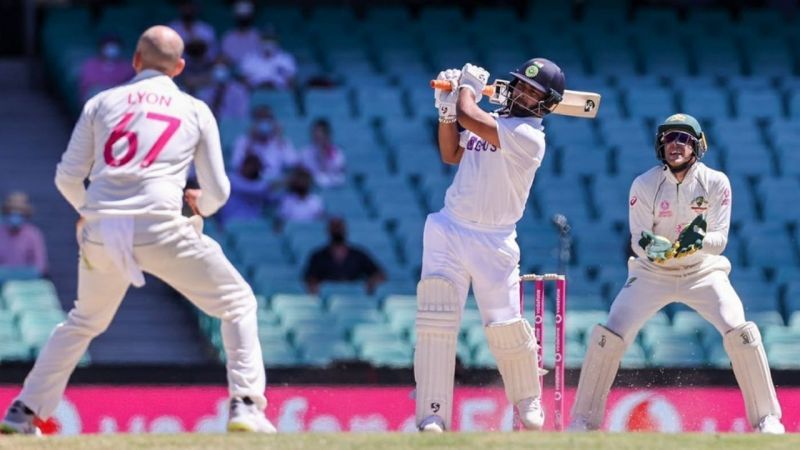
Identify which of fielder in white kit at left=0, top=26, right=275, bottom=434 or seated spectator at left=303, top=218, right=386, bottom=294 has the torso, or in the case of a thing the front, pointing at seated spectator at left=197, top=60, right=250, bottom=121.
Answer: the fielder in white kit

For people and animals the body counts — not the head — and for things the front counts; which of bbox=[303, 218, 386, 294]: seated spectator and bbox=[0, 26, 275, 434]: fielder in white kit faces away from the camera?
the fielder in white kit

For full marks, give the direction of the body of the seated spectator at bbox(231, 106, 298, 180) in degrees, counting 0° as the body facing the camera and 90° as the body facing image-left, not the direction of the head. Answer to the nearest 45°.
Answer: approximately 0°

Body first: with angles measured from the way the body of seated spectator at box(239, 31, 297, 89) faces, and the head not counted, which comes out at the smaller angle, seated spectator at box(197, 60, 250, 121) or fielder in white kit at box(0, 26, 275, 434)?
the fielder in white kit

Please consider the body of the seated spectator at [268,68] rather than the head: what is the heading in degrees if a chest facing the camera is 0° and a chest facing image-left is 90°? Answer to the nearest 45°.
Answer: approximately 0°

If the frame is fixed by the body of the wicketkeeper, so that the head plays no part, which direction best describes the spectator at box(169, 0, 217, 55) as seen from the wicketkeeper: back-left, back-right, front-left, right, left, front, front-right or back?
back-right

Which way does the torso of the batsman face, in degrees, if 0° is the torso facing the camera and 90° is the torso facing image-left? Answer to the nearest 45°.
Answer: approximately 45°

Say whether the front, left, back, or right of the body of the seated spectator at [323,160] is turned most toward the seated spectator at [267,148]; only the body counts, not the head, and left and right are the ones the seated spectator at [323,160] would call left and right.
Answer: right
